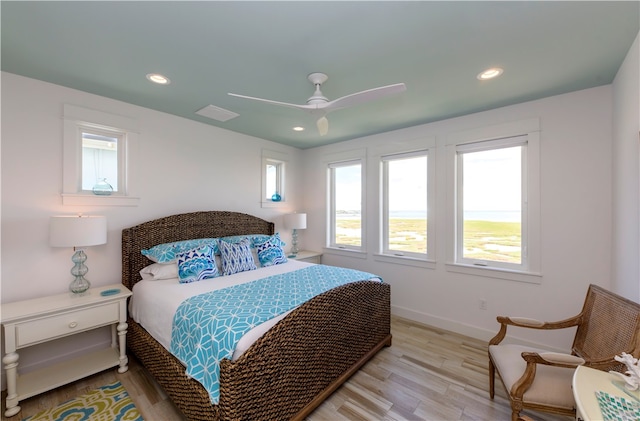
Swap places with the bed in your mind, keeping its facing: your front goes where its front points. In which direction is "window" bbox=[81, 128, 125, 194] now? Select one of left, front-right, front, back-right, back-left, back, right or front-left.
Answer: back

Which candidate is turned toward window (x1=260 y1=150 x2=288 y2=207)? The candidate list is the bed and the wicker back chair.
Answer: the wicker back chair

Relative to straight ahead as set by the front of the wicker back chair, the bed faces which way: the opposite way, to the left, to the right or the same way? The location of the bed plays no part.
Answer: the opposite way

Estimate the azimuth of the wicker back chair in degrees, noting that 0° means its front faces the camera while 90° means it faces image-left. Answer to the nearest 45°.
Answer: approximately 90°

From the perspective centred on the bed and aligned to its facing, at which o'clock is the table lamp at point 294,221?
The table lamp is roughly at 8 o'clock from the bed.

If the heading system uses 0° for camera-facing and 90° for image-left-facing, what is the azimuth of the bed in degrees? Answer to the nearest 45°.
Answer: approximately 315°
